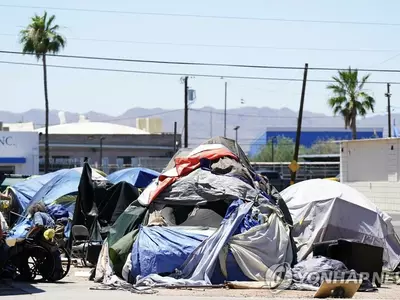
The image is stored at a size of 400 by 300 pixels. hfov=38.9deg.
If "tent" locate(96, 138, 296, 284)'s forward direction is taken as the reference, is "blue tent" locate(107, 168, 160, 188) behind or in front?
behind

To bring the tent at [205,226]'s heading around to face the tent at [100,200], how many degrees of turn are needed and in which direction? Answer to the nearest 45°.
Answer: approximately 135° to its right

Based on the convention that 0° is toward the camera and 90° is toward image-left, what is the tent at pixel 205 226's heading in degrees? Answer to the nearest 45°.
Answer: approximately 0°

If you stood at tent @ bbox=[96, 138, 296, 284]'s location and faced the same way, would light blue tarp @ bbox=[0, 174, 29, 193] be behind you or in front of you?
behind

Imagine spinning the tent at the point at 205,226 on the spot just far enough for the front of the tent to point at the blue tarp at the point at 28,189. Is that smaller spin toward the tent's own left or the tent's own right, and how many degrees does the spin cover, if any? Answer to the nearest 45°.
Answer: approximately 135° to the tent's own right

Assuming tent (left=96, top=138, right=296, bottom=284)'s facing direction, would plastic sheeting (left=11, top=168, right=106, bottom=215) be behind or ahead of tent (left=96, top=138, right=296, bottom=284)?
behind
